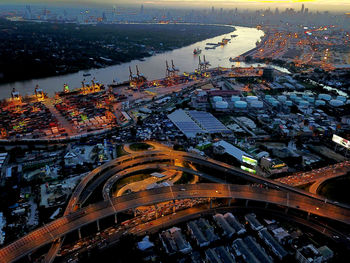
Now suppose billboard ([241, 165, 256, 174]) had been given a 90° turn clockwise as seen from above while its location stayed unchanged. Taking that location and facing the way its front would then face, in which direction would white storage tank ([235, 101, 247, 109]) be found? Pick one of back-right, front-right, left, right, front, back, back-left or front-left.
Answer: front-right

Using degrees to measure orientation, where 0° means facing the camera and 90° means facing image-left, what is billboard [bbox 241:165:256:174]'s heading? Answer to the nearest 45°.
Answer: approximately 45°

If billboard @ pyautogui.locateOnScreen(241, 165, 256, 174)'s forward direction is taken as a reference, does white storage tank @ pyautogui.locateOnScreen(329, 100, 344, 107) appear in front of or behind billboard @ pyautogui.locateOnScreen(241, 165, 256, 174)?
behind

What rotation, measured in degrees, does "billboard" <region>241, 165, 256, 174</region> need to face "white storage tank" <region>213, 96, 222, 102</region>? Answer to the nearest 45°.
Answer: approximately 135° to its right

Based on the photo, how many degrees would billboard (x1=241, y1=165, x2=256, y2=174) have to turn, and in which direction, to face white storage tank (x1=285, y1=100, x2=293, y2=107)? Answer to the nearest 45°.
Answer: approximately 135° to its right

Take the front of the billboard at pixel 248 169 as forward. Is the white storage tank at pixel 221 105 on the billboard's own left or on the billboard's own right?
on the billboard's own right

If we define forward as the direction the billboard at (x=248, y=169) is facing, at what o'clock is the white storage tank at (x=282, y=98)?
The white storage tank is roughly at 5 o'clock from the billboard.

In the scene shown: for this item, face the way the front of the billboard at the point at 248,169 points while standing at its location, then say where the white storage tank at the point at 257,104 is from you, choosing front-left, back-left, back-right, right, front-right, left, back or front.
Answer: back-right
